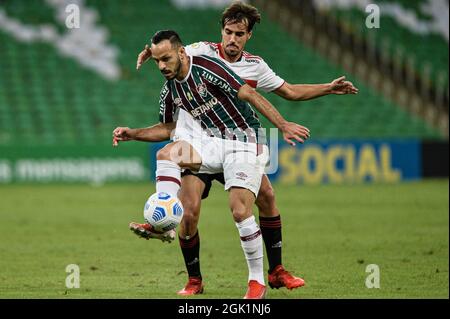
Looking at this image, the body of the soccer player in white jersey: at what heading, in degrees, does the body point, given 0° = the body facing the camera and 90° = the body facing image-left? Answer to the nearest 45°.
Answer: approximately 0°

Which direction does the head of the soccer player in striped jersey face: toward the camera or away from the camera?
toward the camera

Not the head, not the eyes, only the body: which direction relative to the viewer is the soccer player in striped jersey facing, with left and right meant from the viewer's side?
facing the viewer and to the left of the viewer

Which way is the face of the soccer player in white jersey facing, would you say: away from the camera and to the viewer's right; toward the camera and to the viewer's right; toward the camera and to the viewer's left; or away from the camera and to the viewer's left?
toward the camera and to the viewer's left

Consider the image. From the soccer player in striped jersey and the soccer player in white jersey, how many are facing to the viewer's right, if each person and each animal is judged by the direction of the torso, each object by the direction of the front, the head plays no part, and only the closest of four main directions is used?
0
